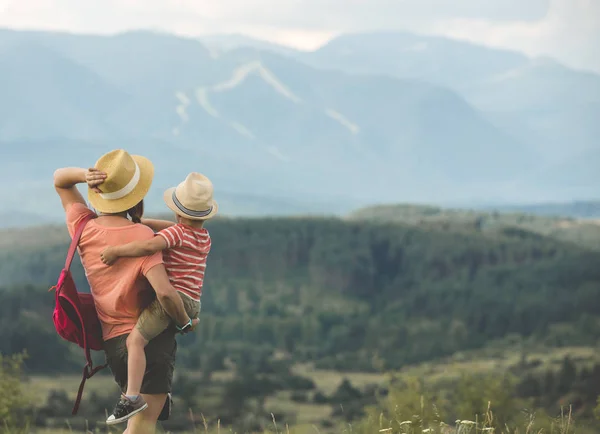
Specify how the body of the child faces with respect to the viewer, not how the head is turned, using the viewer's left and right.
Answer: facing away from the viewer and to the left of the viewer
